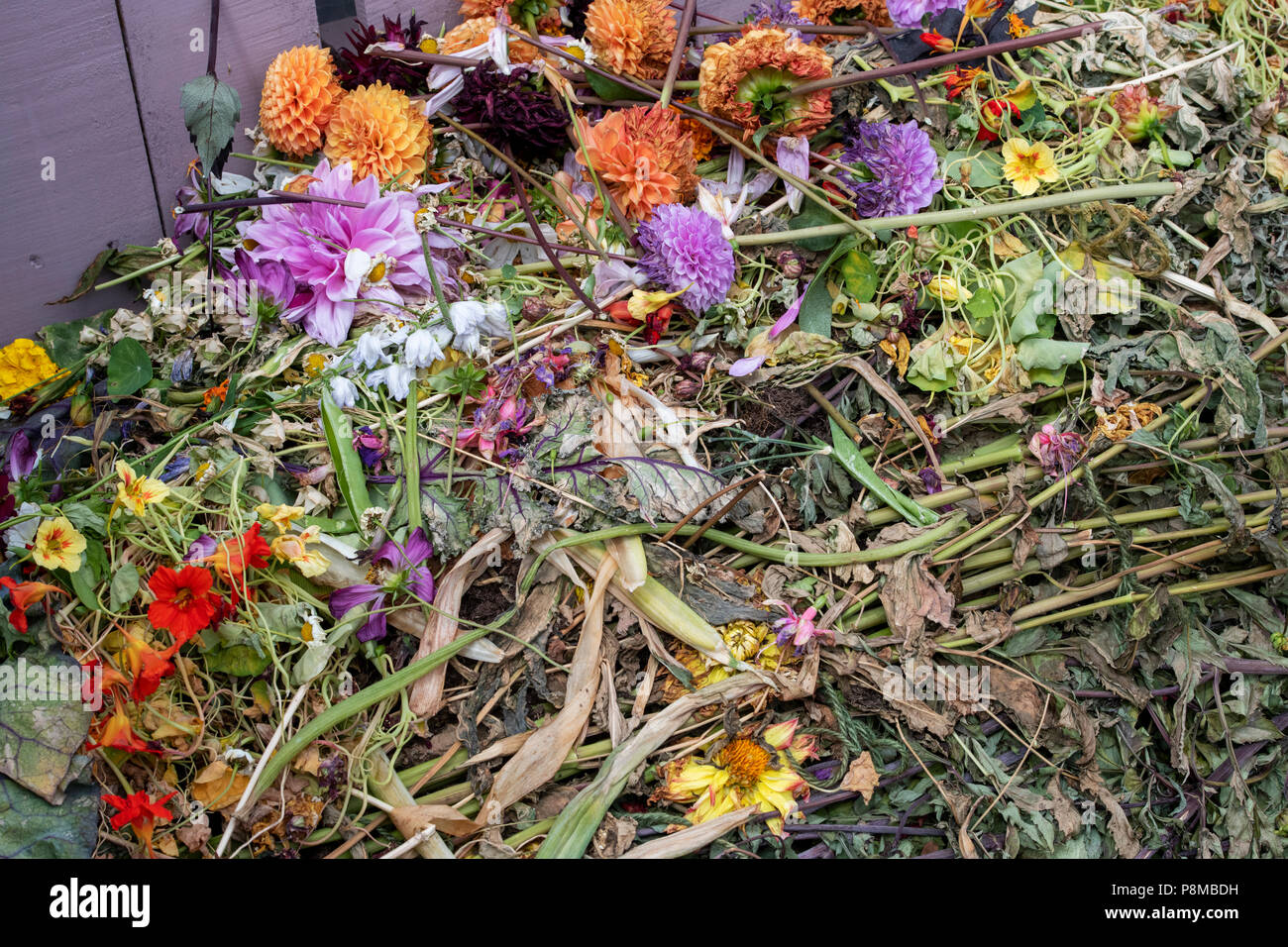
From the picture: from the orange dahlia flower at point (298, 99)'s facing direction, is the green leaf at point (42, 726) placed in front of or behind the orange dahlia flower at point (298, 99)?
in front

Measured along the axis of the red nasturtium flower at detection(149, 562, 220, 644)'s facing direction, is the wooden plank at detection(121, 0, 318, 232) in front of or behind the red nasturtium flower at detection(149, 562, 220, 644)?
behind

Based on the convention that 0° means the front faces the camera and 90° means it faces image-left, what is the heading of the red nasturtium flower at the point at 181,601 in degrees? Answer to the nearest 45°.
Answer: approximately 0°

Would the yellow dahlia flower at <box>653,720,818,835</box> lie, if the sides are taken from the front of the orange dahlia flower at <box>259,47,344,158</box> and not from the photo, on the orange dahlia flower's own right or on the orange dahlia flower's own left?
on the orange dahlia flower's own left
